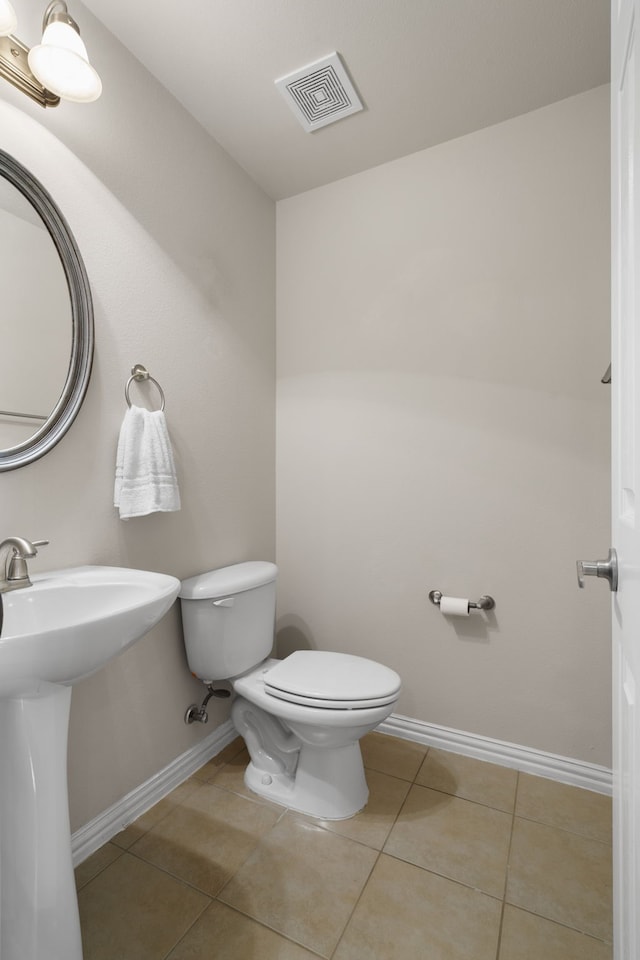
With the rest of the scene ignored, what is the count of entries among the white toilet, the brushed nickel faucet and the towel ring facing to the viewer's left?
0

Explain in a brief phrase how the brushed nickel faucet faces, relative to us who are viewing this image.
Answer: facing the viewer and to the right of the viewer

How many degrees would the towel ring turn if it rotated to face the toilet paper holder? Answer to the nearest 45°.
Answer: approximately 45° to its left

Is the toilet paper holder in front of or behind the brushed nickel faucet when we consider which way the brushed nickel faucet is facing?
in front

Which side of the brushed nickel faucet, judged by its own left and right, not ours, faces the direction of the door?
front

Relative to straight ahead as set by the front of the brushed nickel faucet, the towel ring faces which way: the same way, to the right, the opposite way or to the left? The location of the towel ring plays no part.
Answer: the same way

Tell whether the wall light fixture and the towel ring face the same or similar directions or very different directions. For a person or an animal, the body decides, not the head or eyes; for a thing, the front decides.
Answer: same or similar directions

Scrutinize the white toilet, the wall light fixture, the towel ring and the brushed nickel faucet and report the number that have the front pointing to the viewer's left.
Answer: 0

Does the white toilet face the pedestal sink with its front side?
no

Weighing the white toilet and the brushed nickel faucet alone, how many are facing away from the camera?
0

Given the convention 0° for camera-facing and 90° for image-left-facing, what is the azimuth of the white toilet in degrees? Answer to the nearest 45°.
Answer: approximately 315°

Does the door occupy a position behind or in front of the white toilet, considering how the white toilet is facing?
in front
